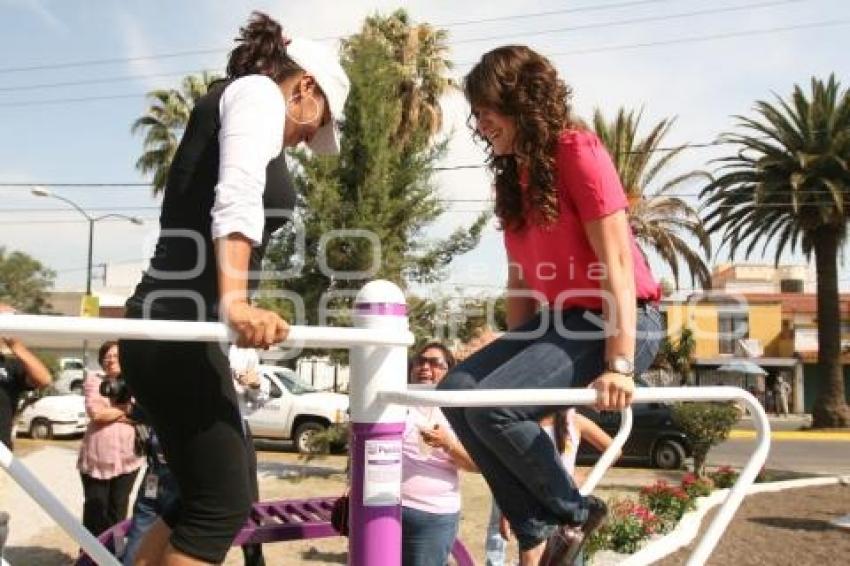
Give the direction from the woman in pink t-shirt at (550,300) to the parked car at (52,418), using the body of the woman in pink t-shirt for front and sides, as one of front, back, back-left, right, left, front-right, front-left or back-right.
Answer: front-right

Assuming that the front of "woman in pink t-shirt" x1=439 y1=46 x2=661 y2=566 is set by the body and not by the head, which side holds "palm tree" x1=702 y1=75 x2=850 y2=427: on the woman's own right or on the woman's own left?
on the woman's own right

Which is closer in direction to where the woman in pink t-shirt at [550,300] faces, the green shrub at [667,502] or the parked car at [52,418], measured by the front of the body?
the parked car

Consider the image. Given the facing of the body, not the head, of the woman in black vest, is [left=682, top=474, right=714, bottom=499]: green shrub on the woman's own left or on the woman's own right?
on the woman's own left

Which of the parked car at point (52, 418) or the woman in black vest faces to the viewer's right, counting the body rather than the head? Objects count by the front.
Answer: the woman in black vest

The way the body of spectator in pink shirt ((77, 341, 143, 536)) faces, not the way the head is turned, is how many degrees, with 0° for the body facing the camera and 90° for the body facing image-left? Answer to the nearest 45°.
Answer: approximately 315°

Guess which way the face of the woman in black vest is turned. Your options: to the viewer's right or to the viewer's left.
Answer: to the viewer's right

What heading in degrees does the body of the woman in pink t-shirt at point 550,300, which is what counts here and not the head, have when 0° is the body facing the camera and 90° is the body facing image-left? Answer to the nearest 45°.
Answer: approximately 90°

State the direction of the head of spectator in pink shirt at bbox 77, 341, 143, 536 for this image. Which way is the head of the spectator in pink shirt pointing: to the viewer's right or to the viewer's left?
to the viewer's right

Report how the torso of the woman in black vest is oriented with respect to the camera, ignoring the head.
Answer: to the viewer's right

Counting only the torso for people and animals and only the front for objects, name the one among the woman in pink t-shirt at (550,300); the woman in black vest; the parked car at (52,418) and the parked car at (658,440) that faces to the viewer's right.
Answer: the woman in black vest
